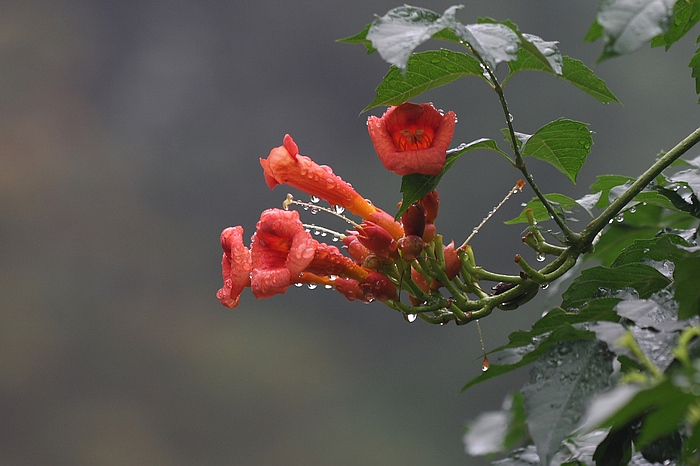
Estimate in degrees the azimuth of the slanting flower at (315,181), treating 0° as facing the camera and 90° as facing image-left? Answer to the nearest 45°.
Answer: approximately 90°
